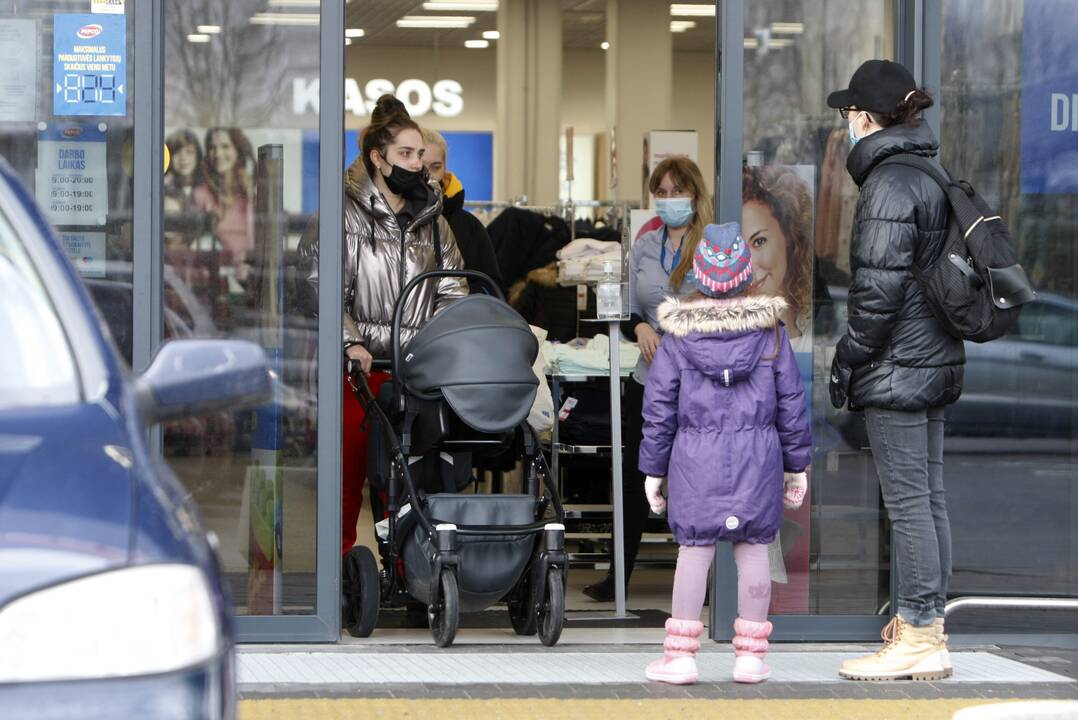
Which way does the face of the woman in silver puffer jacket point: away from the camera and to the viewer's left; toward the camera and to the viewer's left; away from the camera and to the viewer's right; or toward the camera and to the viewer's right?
toward the camera and to the viewer's right

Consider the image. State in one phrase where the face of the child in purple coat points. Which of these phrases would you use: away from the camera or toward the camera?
away from the camera

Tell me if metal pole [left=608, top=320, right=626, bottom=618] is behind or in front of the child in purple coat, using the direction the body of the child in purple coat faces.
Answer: in front

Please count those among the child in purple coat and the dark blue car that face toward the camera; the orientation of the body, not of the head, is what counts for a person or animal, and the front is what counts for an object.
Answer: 1

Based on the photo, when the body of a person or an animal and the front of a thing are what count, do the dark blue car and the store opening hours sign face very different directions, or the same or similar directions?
same or similar directions

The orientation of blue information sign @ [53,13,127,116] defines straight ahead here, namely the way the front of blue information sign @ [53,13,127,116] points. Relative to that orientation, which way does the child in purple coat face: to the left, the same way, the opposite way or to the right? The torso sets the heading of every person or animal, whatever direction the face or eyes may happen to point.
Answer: the opposite way

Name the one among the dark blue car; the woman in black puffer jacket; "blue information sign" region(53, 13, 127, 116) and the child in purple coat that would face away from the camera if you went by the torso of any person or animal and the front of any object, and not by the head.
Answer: the child in purple coat

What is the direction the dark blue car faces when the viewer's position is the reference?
facing the viewer

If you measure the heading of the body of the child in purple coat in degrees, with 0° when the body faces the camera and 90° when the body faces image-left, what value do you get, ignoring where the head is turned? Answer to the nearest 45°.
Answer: approximately 180°

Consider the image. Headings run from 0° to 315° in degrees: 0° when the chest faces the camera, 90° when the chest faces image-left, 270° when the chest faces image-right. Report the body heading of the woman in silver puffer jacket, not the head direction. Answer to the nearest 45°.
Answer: approximately 315°

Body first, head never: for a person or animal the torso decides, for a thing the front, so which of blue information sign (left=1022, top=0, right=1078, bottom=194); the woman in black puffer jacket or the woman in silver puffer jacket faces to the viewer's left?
the woman in black puffer jacket
